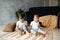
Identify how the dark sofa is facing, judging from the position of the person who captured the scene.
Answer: facing the viewer
